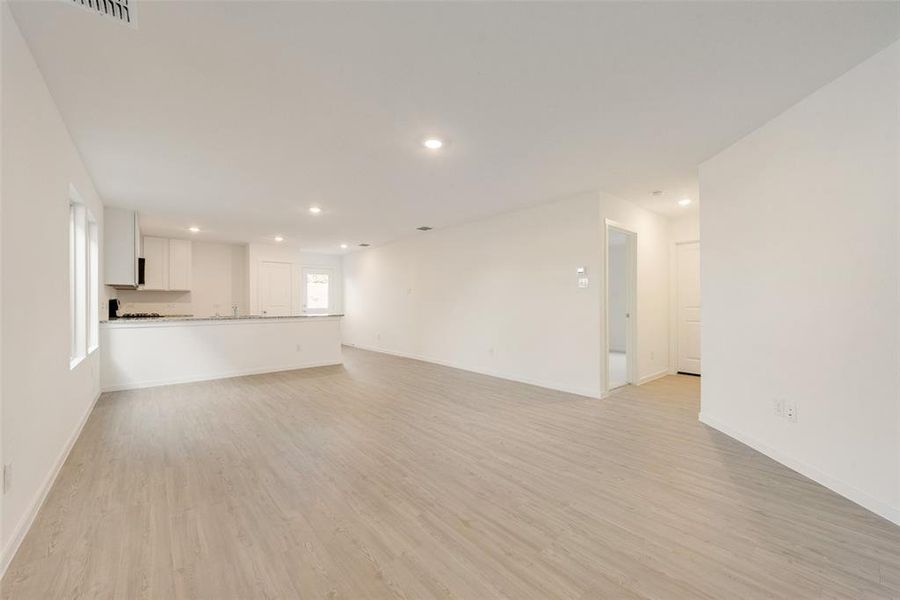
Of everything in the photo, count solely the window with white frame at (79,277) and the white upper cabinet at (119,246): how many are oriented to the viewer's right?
2

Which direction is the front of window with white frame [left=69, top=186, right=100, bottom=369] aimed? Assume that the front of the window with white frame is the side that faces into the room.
to the viewer's right

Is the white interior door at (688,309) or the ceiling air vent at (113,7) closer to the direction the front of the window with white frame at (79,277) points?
the white interior door

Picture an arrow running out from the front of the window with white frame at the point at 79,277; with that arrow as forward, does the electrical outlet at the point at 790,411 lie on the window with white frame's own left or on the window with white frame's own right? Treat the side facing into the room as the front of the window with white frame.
on the window with white frame's own right

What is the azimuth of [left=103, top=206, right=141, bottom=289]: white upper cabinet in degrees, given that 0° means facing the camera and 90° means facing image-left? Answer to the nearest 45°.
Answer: approximately 270°

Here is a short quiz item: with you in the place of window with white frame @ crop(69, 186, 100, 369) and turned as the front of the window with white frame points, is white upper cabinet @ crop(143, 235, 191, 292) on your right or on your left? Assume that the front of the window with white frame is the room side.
on your left

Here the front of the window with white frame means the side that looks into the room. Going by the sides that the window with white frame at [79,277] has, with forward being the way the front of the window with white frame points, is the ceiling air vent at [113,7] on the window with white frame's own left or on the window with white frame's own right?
on the window with white frame's own right

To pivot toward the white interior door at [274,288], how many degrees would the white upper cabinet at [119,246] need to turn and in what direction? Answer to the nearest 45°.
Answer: approximately 45° to its left

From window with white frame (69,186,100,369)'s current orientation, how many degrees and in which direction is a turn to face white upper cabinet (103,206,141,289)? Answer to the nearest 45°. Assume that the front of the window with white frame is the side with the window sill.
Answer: approximately 90° to its left

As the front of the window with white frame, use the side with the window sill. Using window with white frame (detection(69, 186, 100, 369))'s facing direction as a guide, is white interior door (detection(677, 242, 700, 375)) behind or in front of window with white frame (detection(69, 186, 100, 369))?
in front

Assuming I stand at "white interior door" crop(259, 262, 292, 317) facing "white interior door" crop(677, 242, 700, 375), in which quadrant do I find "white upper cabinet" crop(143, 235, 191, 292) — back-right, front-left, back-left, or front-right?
back-right
